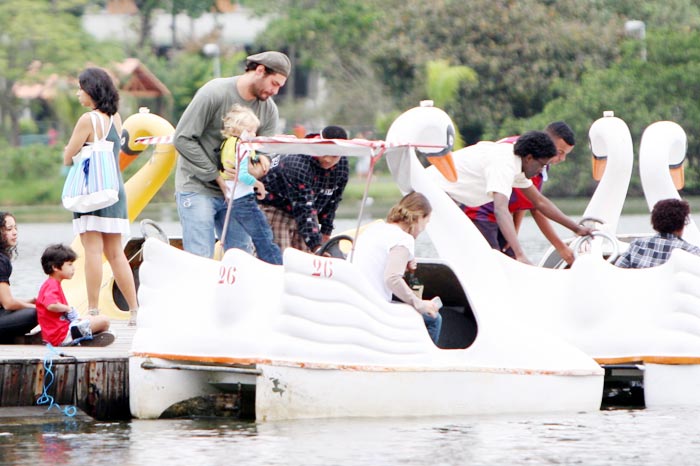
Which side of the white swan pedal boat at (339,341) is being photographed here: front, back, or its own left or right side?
right

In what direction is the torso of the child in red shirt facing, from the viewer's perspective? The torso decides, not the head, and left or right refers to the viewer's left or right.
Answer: facing to the right of the viewer

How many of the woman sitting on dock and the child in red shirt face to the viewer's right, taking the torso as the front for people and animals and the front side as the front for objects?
2

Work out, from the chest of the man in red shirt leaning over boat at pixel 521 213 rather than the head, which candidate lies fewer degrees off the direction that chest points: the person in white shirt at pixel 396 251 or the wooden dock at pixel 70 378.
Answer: the person in white shirt

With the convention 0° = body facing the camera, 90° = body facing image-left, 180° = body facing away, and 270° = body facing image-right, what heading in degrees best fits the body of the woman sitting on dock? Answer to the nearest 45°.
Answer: approximately 270°

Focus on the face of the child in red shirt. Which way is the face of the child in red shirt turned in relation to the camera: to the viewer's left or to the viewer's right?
to the viewer's right

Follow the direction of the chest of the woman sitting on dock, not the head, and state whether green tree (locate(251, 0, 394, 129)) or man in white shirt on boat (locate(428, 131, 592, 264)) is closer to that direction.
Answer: the man in white shirt on boat
